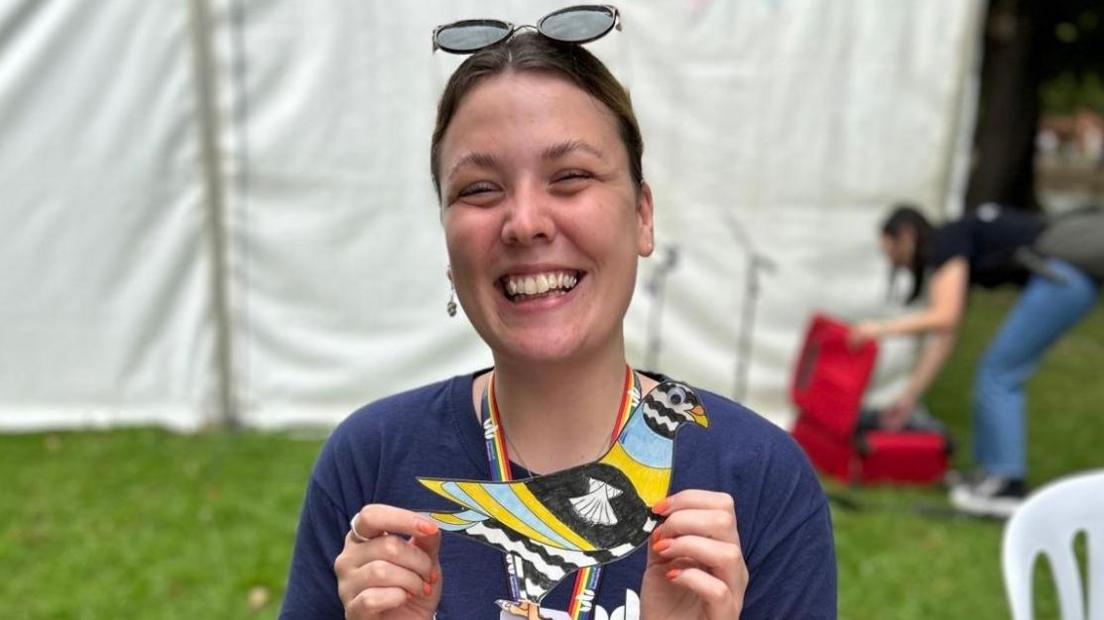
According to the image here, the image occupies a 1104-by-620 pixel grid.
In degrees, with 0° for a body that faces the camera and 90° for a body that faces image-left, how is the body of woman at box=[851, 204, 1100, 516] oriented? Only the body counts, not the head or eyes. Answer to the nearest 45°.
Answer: approximately 90°

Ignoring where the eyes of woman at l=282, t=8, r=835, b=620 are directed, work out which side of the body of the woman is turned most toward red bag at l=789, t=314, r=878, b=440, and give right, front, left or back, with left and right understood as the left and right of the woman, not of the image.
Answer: back

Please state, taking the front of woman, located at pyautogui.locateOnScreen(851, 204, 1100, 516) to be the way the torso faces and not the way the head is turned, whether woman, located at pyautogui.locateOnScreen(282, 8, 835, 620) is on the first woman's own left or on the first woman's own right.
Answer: on the first woman's own left

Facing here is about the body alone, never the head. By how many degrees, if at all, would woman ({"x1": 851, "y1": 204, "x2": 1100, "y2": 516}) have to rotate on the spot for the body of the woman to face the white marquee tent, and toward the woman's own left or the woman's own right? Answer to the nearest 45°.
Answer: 0° — they already face it

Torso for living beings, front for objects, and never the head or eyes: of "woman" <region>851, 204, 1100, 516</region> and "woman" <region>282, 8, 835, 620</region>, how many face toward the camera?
1

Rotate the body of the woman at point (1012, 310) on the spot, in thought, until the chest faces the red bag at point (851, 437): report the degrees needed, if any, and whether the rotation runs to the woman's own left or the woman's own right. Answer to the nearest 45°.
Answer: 0° — they already face it

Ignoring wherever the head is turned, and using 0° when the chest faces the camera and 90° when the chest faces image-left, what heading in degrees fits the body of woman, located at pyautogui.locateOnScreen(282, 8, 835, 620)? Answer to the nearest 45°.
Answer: approximately 0°

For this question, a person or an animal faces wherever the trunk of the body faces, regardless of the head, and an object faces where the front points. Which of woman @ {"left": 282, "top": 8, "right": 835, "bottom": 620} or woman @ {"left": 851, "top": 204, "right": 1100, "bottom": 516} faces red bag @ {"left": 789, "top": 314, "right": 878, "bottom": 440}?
woman @ {"left": 851, "top": 204, "right": 1100, "bottom": 516}

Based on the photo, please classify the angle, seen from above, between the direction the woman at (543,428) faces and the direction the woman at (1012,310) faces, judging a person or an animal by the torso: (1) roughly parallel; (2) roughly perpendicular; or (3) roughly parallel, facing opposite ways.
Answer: roughly perpendicular

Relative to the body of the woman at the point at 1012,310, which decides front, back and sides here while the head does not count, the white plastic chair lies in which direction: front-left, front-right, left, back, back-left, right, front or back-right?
left
